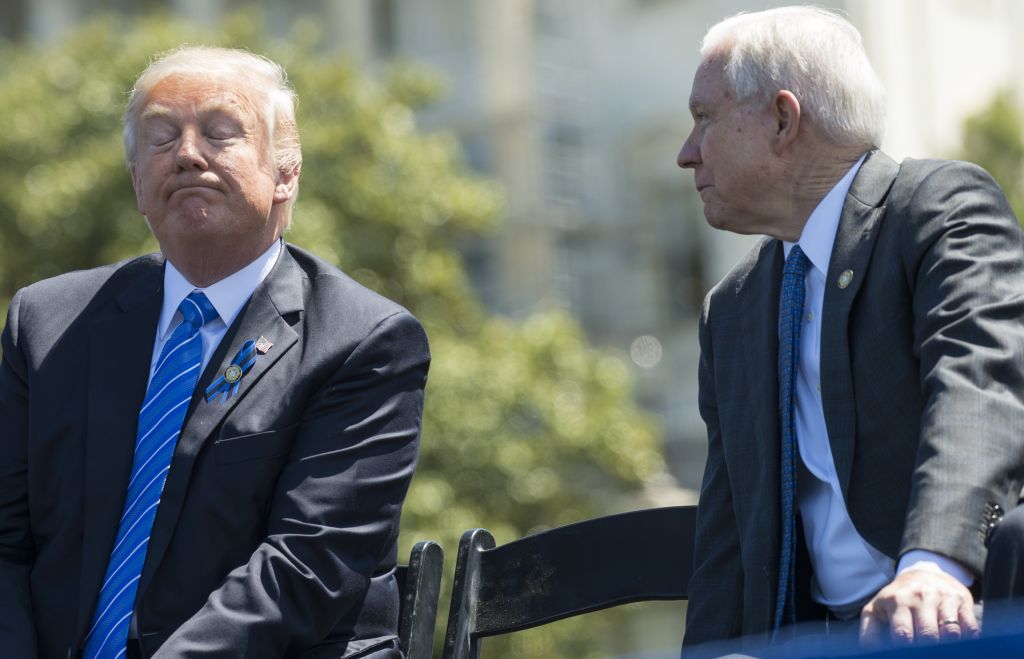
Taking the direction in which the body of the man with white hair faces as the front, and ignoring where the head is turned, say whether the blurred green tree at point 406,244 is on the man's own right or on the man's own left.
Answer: on the man's own right

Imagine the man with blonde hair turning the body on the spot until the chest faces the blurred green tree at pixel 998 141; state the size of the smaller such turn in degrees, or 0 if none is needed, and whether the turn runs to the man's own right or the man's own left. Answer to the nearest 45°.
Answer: approximately 180°

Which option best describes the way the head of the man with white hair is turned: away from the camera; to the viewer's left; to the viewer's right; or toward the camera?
to the viewer's left

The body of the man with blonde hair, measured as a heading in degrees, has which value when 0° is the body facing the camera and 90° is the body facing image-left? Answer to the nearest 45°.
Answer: approximately 45°

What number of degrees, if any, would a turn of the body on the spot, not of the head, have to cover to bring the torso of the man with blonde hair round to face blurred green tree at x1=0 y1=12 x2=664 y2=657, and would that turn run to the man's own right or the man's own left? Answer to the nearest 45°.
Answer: approximately 135° to the man's own right

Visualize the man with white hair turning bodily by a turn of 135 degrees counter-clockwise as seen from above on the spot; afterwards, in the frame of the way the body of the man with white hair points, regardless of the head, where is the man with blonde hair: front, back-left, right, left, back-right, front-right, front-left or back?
back

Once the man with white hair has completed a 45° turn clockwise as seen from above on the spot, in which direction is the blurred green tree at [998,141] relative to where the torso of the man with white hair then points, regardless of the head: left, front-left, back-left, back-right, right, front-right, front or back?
right

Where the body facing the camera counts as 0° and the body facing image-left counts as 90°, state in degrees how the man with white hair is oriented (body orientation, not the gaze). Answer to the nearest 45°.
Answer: approximately 45°
